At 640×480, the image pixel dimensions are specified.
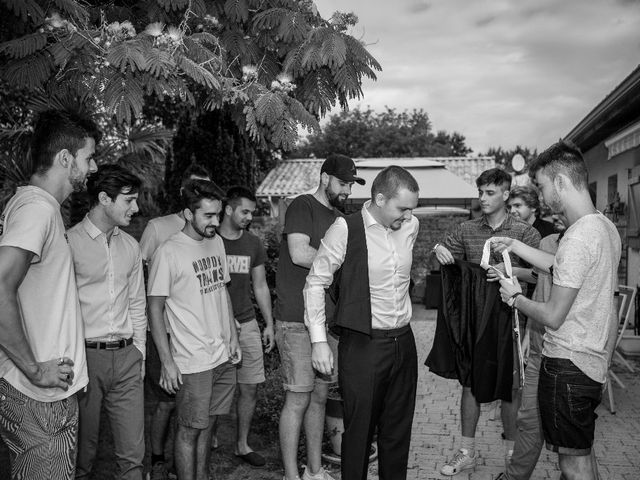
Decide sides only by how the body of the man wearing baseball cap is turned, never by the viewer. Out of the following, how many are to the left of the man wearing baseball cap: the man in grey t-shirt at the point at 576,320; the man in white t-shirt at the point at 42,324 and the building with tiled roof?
1

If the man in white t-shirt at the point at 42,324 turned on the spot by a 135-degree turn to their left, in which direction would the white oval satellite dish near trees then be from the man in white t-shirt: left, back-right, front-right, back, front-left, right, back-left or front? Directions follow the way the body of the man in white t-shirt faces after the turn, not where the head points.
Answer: right

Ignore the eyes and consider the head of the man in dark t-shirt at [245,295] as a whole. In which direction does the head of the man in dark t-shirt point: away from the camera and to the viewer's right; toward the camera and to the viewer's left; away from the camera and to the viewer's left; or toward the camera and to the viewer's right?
toward the camera and to the viewer's right

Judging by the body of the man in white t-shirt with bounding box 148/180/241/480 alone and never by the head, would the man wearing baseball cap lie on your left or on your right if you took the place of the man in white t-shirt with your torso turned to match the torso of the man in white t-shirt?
on your left

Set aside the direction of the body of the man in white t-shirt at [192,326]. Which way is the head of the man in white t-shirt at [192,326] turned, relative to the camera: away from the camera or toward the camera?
toward the camera

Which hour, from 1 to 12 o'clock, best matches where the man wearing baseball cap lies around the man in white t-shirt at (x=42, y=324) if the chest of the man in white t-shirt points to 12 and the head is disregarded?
The man wearing baseball cap is roughly at 11 o'clock from the man in white t-shirt.

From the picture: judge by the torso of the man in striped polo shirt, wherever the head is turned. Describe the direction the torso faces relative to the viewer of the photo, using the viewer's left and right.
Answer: facing the viewer

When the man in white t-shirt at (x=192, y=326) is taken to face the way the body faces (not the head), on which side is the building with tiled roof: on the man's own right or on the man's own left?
on the man's own left

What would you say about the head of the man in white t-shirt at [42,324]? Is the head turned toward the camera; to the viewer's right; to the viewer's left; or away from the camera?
to the viewer's right

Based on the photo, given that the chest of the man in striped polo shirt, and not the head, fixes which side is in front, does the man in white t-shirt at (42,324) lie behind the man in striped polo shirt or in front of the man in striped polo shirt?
in front

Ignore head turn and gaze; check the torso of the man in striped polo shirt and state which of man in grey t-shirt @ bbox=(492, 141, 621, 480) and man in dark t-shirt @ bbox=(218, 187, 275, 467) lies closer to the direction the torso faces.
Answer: the man in grey t-shirt

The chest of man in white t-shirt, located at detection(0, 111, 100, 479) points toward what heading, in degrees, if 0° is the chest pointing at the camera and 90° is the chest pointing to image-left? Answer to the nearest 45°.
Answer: approximately 270°

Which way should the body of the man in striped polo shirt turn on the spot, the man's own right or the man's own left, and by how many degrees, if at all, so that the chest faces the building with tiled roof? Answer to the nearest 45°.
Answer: approximately 180°

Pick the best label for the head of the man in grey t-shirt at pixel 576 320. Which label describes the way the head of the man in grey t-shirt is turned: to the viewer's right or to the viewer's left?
to the viewer's left
